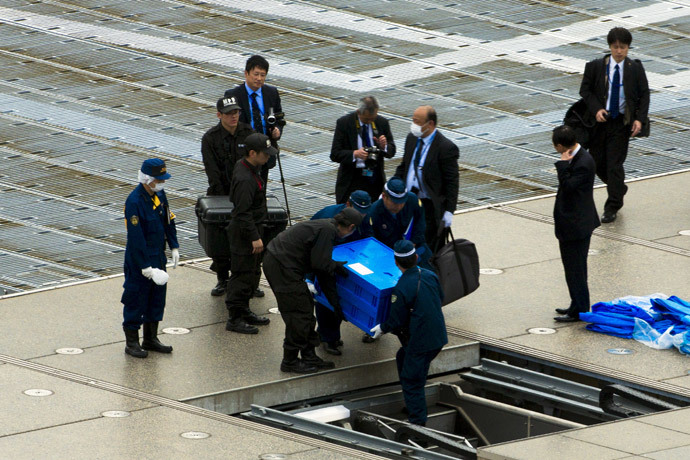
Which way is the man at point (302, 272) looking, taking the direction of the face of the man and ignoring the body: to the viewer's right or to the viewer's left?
to the viewer's right

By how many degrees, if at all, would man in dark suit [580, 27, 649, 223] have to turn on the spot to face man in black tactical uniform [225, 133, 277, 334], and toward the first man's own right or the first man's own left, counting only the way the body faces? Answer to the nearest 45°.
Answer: approximately 45° to the first man's own right

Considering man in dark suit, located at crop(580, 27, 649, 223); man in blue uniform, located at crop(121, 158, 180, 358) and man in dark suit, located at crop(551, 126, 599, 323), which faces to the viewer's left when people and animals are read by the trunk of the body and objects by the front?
man in dark suit, located at crop(551, 126, 599, 323)

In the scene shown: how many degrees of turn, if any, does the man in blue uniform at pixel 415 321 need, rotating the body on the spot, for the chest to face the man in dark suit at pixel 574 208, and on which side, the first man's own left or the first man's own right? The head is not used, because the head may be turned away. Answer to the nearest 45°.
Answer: approximately 90° to the first man's own right

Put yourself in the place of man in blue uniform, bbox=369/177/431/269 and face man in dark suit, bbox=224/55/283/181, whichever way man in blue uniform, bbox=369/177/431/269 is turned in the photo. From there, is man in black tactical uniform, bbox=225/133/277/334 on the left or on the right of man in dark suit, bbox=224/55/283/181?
left

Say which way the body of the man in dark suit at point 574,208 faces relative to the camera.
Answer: to the viewer's left

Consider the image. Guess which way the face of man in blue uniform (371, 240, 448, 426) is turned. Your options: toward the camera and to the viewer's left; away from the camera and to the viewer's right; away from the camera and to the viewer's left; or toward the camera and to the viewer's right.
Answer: away from the camera and to the viewer's left

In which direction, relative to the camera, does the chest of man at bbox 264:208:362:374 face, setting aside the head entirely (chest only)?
to the viewer's right

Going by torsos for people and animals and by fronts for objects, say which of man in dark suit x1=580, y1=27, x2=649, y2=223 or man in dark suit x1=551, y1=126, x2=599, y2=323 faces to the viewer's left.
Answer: man in dark suit x1=551, y1=126, x2=599, y2=323

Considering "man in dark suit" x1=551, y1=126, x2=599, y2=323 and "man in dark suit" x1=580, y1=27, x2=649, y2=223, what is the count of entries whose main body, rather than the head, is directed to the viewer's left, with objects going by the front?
1

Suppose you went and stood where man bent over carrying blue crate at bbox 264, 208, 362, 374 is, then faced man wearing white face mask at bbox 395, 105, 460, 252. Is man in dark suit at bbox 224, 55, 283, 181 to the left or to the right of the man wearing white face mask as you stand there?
left
